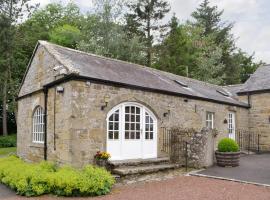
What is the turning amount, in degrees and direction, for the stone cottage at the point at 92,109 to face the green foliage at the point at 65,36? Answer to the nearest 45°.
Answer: approximately 135° to its left

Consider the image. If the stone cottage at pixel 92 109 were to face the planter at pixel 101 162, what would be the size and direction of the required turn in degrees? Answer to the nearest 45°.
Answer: approximately 45° to its right

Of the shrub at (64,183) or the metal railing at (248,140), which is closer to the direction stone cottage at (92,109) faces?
the shrub

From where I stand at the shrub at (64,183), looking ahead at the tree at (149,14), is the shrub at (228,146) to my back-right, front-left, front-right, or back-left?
front-right

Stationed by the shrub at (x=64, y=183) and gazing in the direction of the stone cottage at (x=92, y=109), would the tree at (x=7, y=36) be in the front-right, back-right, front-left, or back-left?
front-left

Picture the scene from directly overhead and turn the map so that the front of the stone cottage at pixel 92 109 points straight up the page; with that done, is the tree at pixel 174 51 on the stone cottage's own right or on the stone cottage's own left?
on the stone cottage's own left

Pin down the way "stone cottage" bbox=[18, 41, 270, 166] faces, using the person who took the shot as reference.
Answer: facing the viewer and to the right of the viewer

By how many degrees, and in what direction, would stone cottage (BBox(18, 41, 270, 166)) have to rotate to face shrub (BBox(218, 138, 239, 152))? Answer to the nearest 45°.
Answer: approximately 45° to its left

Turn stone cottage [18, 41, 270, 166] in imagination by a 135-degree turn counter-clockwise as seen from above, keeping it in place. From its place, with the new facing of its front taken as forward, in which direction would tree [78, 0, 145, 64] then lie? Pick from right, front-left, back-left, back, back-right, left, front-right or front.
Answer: front

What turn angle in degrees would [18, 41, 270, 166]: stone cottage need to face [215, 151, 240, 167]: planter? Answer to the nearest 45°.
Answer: approximately 45° to its left

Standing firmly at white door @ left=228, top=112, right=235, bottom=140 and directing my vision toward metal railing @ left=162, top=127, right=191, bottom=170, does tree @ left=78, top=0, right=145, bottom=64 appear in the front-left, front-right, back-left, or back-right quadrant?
back-right

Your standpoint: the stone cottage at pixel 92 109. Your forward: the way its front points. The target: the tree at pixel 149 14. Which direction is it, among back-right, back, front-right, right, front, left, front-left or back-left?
back-left

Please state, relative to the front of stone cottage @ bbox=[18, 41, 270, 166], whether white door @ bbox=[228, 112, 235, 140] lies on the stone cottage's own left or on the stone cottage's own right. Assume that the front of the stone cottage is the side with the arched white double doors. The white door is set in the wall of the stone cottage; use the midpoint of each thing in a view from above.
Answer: on the stone cottage's own left

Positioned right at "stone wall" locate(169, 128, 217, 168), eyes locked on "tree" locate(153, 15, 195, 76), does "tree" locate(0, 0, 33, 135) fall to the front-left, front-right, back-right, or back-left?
front-left
